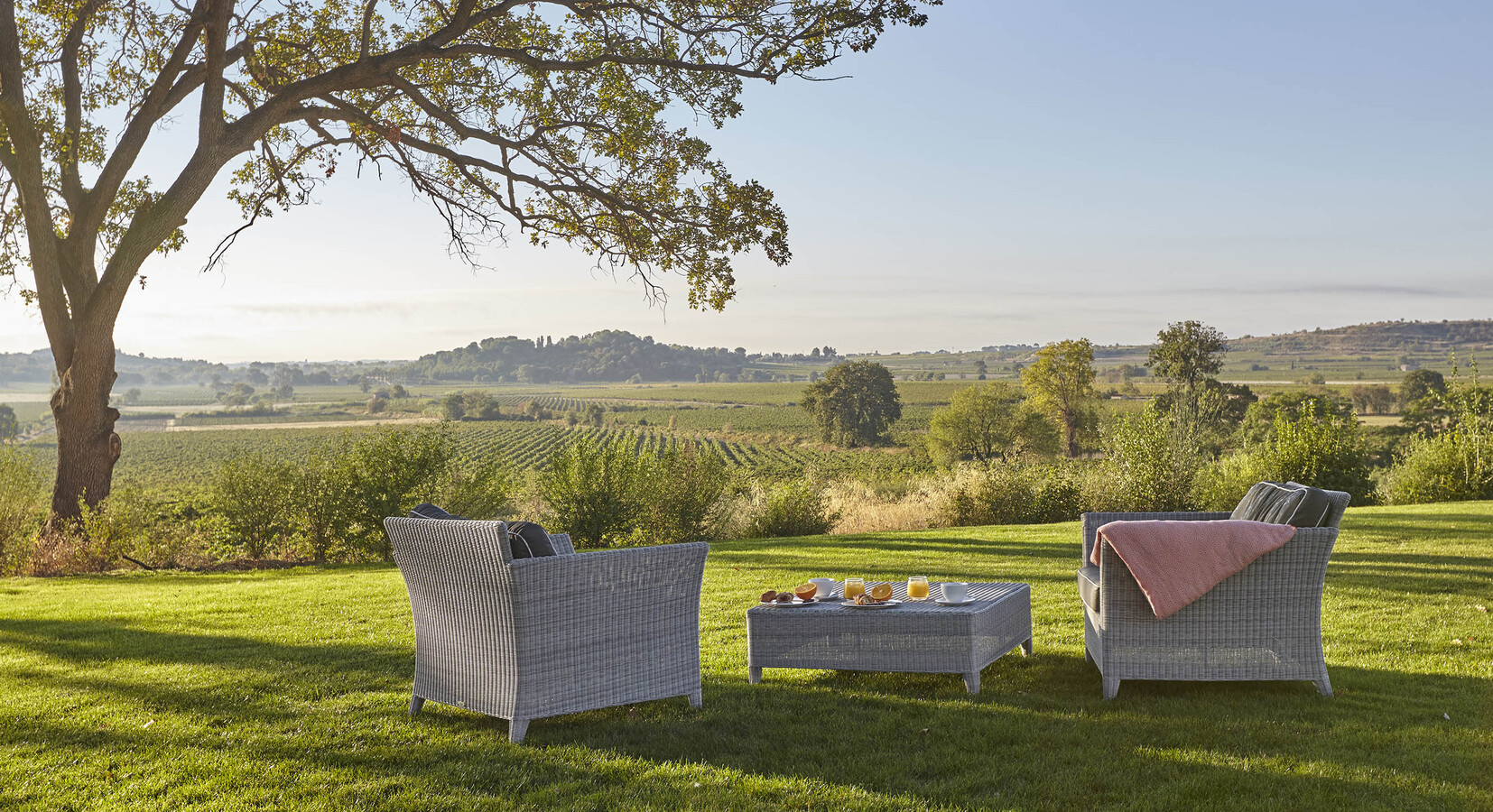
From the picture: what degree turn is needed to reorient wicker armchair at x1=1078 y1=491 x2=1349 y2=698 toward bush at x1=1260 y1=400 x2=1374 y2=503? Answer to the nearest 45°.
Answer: approximately 90° to its right

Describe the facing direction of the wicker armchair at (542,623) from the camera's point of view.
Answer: facing away from the viewer and to the right of the viewer

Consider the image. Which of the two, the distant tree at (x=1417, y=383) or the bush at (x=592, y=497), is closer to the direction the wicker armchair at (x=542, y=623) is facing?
the distant tree

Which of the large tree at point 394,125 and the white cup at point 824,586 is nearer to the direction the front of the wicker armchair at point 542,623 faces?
the white cup

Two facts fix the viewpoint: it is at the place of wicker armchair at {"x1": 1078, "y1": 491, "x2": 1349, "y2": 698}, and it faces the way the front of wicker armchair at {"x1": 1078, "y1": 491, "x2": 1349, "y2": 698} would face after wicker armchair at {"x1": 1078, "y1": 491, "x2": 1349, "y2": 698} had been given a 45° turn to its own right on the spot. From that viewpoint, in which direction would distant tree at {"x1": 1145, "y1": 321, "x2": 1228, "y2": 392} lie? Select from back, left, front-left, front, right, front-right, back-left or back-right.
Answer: front-right

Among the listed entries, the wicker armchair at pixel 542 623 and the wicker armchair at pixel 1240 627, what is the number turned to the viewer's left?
1

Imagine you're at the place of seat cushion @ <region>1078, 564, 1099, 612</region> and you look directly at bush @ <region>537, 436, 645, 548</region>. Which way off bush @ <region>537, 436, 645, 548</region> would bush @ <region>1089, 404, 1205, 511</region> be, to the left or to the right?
right

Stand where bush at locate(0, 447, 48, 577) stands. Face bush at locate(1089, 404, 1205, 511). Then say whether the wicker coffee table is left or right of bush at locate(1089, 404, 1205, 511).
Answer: right

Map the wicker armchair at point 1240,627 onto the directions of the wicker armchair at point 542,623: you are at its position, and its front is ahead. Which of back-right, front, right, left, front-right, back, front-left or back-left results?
front-right

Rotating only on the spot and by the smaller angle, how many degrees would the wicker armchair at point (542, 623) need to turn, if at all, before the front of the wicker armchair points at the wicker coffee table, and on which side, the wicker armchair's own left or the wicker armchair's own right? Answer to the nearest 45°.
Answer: approximately 45° to the wicker armchair's own right

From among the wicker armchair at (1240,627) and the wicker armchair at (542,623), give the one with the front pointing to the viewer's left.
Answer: the wicker armchair at (1240,627)

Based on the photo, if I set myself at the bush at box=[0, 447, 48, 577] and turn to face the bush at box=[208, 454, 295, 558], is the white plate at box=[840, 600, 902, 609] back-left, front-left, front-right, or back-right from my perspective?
front-right

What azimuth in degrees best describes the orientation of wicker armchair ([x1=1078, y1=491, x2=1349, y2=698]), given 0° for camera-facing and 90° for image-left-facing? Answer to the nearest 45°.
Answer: approximately 90°

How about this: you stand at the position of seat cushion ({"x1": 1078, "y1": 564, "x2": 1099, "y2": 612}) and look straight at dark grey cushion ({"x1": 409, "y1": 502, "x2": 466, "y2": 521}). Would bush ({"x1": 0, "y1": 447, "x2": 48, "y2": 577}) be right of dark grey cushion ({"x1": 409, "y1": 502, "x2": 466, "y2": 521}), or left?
right
